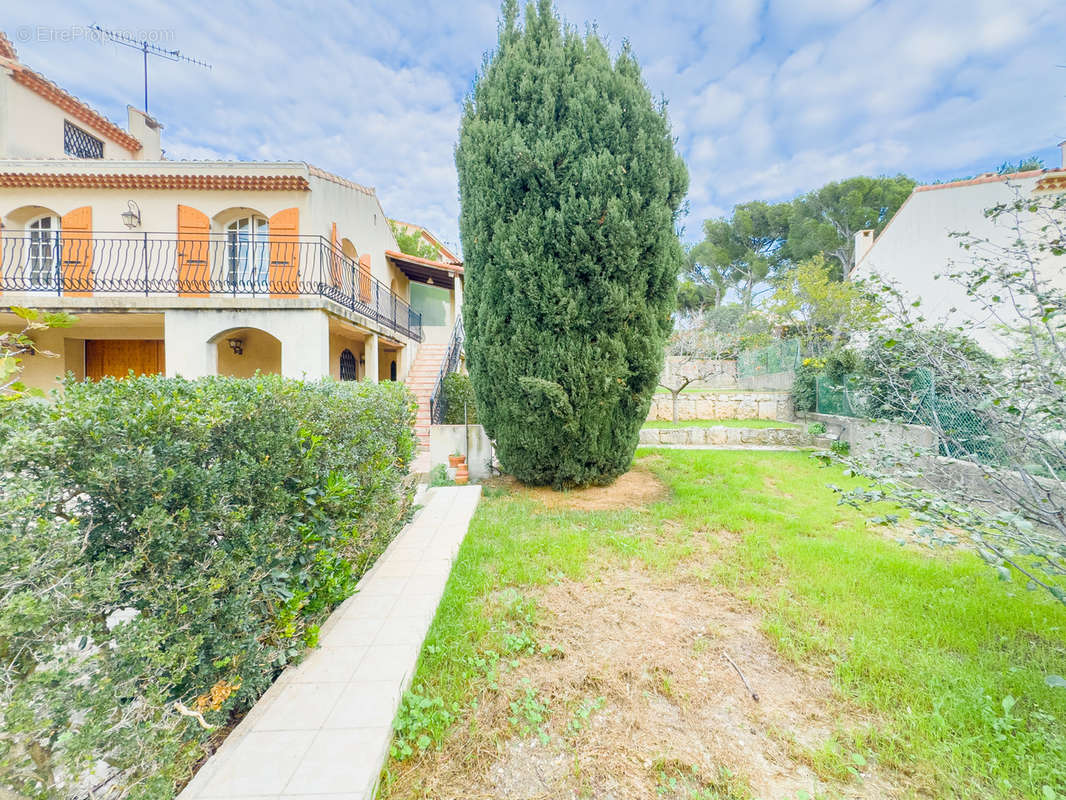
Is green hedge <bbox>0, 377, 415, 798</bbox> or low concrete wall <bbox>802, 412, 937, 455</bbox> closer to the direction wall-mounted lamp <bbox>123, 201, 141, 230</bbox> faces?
the green hedge

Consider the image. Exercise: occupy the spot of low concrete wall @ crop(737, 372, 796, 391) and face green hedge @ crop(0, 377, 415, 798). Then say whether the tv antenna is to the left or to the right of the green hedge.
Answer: right

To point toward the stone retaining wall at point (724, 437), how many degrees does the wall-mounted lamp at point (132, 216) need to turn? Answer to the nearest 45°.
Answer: approximately 90° to its left

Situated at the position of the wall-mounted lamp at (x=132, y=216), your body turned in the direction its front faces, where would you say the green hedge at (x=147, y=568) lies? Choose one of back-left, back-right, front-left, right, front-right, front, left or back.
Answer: front-left

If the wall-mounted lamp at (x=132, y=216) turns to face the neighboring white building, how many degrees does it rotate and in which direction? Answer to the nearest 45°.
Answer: approximately 90° to its left

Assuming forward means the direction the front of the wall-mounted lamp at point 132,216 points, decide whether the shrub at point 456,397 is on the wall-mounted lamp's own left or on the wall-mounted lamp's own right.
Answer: on the wall-mounted lamp's own left

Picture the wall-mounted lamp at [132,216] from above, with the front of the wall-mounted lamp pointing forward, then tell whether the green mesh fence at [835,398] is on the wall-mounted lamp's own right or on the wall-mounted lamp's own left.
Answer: on the wall-mounted lamp's own left

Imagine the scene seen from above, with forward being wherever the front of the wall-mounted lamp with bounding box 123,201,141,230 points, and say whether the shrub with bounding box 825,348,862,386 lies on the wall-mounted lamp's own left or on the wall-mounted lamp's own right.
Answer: on the wall-mounted lamp's own left

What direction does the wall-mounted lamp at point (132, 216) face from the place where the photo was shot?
facing the viewer and to the left of the viewer

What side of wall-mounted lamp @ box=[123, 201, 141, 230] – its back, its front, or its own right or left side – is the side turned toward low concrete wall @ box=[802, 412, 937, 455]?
left

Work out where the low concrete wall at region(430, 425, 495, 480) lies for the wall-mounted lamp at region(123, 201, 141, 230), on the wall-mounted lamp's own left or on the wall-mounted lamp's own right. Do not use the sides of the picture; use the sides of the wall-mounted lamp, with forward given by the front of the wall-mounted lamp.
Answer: on the wall-mounted lamp's own left
